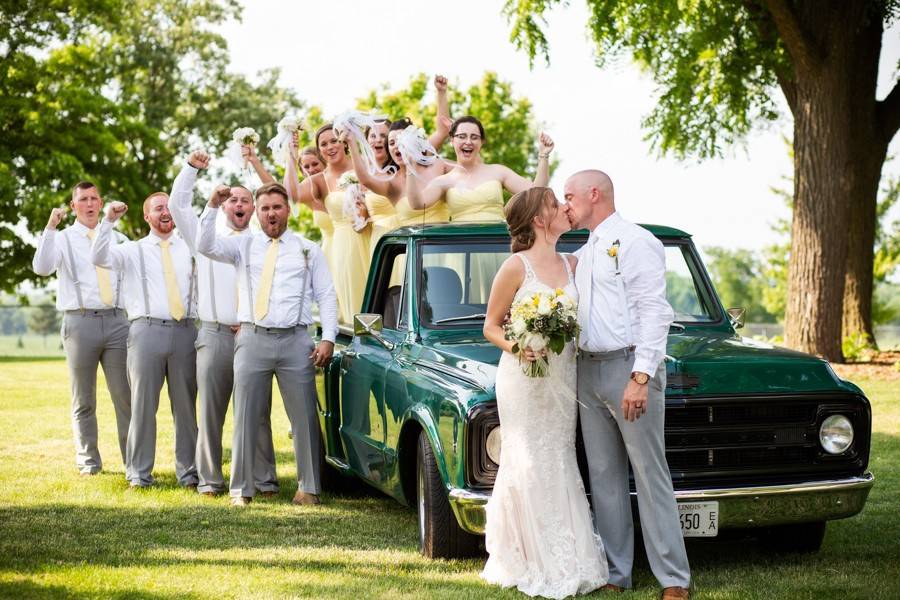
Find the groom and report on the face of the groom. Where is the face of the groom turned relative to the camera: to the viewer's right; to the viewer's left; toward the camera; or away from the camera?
to the viewer's left

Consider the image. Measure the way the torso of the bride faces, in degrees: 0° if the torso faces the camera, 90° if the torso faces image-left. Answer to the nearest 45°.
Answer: approximately 315°

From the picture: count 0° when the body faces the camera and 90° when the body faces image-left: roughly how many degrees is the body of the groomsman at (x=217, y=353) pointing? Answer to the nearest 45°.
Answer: approximately 0°

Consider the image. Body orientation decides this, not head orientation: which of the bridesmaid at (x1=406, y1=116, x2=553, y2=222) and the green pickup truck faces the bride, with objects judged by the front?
the bridesmaid

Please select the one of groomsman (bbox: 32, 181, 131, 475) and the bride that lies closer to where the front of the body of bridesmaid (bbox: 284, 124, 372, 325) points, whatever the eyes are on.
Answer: the bride

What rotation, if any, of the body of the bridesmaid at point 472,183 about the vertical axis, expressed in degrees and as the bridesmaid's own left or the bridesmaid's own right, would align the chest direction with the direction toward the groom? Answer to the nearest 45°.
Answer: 0° — they already face them

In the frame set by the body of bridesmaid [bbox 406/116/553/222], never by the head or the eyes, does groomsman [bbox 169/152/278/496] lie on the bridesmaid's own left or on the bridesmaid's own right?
on the bridesmaid's own right

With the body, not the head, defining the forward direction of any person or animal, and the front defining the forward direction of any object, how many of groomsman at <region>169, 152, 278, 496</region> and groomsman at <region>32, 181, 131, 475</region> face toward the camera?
2
